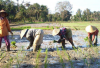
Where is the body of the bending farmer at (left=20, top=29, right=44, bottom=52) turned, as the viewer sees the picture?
to the viewer's left
